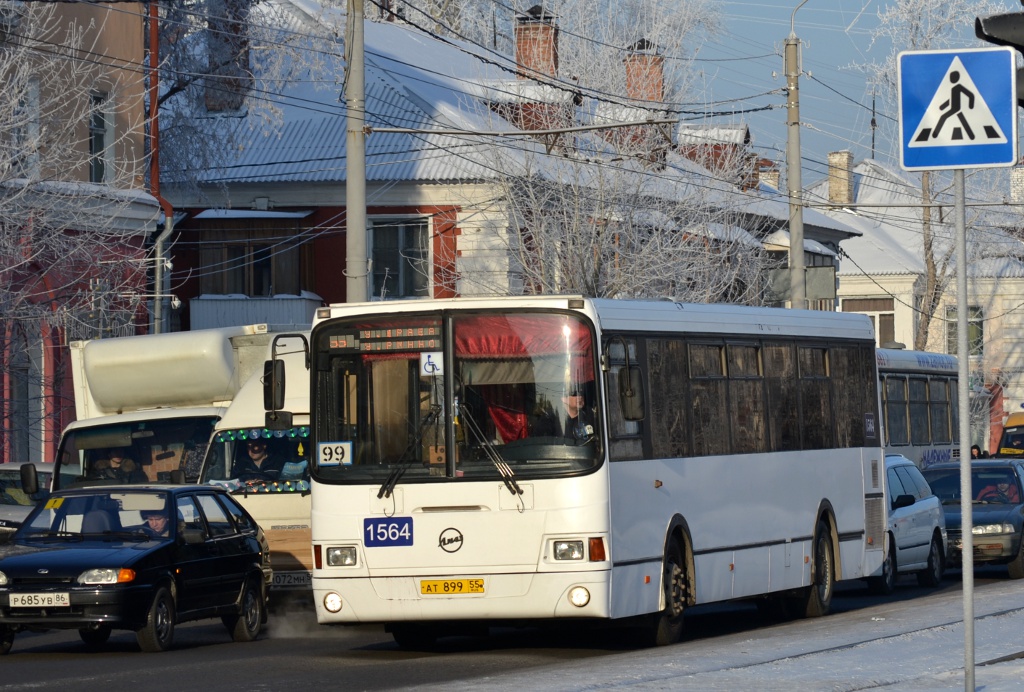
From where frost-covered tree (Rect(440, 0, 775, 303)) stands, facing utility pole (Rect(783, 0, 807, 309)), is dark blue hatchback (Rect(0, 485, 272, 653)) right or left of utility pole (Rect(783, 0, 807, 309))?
right

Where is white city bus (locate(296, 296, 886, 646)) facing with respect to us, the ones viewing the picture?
facing the viewer and to the left of the viewer

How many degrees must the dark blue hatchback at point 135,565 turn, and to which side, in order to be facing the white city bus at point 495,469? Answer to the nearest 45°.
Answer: approximately 90° to its left

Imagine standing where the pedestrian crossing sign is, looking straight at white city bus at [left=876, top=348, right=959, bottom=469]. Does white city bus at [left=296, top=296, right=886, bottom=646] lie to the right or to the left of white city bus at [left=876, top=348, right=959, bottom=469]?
left

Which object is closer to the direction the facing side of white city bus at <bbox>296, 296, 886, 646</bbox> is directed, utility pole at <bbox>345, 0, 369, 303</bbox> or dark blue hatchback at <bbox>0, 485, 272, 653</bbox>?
the dark blue hatchback

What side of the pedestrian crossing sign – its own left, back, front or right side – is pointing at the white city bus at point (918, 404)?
back

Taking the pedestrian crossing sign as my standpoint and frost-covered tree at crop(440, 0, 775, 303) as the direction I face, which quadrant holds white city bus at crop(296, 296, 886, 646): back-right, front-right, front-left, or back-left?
front-left

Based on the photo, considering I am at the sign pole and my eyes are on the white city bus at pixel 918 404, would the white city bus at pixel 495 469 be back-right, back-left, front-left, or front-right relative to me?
front-left

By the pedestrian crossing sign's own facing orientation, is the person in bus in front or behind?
behind

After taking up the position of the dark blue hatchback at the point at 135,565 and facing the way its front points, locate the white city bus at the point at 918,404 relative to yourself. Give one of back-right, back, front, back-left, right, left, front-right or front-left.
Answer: back

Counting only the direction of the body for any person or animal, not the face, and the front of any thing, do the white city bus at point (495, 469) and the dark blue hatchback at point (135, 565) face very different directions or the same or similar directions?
same or similar directions

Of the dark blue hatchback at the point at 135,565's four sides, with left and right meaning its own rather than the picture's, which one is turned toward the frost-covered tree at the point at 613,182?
back

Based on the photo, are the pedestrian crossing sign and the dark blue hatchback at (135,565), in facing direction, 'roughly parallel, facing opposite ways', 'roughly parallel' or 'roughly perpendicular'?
roughly parallel

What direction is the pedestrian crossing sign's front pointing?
toward the camera

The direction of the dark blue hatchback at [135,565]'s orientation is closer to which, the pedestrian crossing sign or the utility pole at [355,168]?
the pedestrian crossing sign
